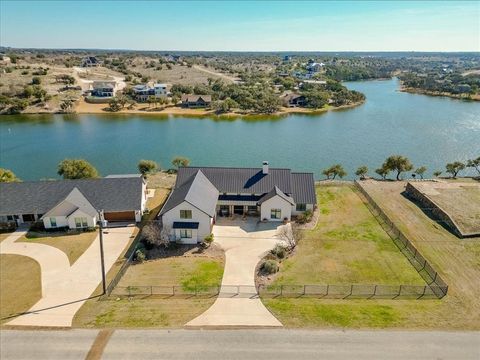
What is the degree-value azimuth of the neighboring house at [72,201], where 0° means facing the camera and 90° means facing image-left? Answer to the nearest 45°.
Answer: approximately 0°

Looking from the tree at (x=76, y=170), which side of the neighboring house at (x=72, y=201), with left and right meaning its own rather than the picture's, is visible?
back

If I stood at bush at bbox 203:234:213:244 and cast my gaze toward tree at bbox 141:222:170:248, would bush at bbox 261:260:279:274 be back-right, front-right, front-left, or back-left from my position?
back-left

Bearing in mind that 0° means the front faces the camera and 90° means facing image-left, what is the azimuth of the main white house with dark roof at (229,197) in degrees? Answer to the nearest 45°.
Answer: approximately 0°

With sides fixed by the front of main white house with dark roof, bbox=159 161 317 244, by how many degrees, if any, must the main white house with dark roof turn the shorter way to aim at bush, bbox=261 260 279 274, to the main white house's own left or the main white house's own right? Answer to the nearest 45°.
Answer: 0° — it already faces it

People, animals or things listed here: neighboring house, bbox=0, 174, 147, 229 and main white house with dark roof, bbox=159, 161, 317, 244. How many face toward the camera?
2

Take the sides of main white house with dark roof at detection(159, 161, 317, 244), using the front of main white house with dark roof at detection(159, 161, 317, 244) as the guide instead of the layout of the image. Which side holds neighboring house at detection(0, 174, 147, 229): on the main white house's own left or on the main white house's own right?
on the main white house's own right

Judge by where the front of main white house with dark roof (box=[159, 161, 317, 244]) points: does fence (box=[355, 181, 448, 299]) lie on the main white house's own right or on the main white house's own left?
on the main white house's own left
